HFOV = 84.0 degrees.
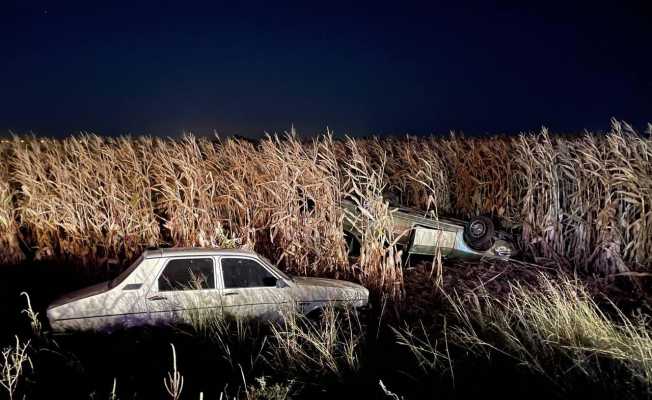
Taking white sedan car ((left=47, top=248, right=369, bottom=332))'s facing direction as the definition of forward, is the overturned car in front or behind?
in front

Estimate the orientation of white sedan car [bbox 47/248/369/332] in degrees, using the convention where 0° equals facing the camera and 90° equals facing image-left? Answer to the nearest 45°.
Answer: approximately 270°
